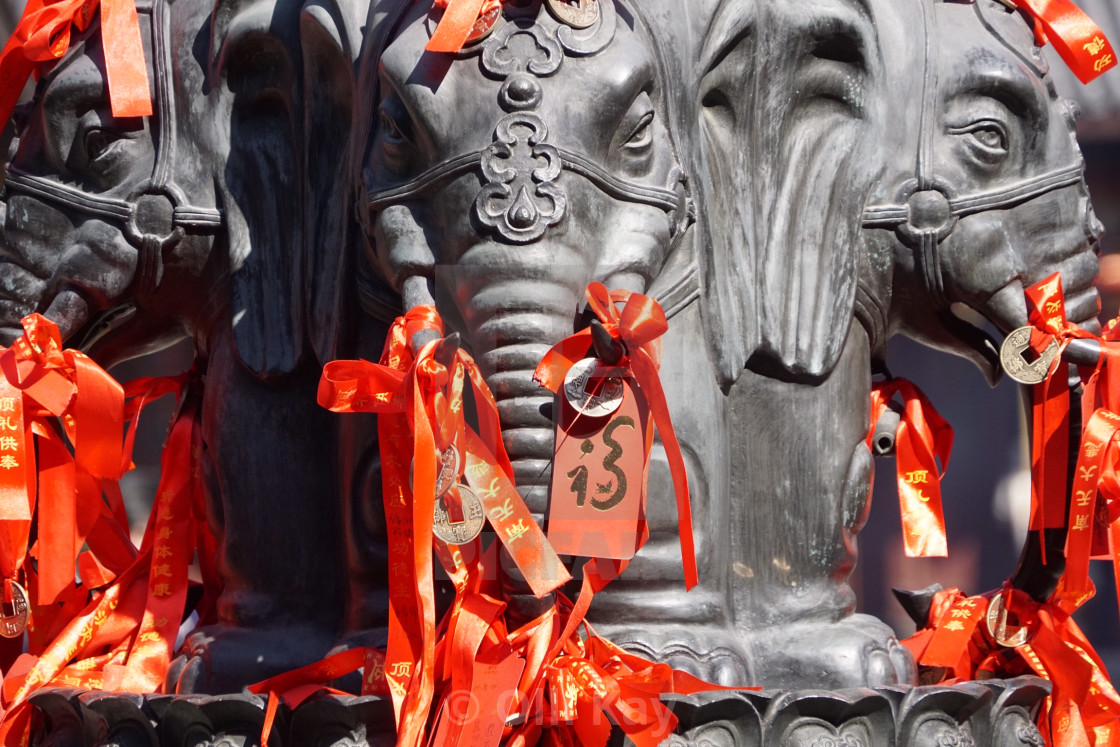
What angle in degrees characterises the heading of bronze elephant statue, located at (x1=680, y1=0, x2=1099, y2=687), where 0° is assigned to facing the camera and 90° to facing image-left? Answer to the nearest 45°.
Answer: approximately 270°

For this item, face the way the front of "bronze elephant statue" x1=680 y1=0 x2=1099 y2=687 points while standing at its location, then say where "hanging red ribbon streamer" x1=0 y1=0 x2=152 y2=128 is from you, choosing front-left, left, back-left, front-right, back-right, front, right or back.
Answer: back
